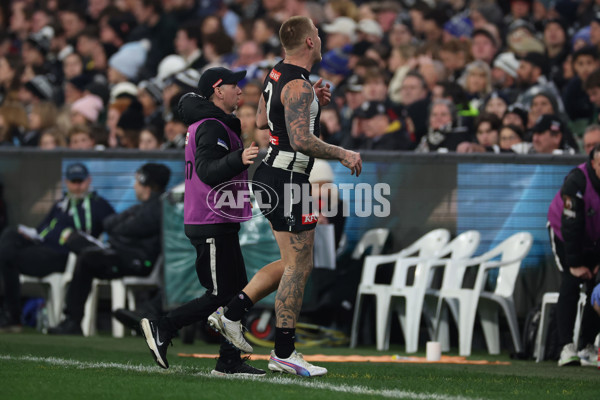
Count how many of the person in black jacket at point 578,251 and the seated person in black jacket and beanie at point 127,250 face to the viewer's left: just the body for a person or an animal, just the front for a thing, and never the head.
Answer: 1

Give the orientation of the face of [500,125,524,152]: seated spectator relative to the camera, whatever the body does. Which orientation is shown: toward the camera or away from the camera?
toward the camera

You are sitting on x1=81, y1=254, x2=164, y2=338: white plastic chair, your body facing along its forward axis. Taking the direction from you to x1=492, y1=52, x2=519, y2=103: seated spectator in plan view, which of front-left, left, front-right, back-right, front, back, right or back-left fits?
back

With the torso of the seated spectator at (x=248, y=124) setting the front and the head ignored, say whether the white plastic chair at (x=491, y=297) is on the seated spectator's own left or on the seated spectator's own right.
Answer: on the seated spectator's own left

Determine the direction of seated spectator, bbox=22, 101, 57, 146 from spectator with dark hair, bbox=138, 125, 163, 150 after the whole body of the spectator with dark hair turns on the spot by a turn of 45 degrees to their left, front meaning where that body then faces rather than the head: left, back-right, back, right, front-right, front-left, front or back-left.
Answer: back-right

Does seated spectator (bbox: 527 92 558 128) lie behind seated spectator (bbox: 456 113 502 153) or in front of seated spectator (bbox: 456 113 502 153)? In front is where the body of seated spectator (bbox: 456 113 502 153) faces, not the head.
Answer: behind

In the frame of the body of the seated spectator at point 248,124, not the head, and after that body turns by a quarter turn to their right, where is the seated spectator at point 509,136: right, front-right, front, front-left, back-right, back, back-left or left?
back

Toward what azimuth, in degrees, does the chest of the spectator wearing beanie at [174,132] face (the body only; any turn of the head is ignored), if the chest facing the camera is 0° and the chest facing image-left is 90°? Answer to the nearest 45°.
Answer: approximately 45°

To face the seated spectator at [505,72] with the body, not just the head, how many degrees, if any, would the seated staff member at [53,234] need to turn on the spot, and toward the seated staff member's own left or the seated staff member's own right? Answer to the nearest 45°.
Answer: approximately 135° to the seated staff member's own left

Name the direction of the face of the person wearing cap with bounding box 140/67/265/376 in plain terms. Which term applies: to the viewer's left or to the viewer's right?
to the viewer's right

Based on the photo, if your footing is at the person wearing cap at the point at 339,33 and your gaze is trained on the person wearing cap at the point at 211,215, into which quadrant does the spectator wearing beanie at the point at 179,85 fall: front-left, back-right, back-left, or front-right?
front-right

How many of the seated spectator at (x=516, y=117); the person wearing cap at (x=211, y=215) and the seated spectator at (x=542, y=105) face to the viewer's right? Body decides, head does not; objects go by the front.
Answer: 1

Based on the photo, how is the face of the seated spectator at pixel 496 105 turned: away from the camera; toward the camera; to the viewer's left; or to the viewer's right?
toward the camera

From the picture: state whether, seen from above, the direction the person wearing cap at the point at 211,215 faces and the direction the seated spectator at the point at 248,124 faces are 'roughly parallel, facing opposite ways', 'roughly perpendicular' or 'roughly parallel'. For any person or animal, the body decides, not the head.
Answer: roughly perpendicular
